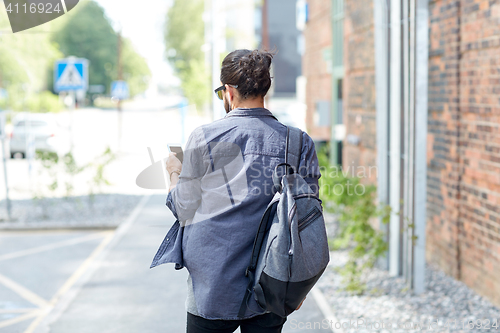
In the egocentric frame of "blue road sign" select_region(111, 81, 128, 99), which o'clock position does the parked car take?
The parked car is roughly at 1 o'clock from the blue road sign.

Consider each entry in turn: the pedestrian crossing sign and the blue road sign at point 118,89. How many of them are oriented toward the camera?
2

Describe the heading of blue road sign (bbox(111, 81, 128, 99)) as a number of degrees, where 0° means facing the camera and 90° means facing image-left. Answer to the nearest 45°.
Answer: approximately 0°

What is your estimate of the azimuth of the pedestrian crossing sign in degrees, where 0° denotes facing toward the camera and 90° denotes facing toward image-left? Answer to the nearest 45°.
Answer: approximately 0°

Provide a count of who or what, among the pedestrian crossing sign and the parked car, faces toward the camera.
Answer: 1

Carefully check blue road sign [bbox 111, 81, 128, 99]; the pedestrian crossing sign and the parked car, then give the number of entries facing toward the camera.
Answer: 2
